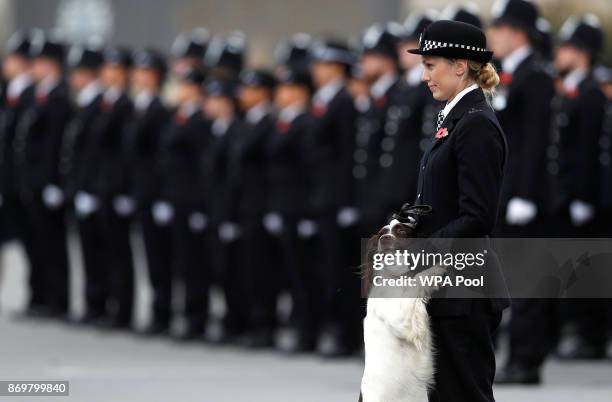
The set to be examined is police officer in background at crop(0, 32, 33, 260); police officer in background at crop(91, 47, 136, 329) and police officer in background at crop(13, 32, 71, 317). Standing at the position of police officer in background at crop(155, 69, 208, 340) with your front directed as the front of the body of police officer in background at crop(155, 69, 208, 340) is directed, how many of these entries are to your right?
3

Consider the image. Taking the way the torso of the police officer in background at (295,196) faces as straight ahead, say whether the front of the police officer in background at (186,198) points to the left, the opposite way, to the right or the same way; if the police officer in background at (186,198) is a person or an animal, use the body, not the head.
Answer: the same way

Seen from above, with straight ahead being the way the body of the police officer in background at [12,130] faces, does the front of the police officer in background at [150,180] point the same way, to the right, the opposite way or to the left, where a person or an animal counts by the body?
the same way

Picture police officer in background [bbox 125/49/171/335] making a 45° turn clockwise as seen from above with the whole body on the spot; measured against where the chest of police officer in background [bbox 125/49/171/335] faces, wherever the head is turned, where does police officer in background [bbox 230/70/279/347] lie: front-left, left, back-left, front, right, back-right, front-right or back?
back-left

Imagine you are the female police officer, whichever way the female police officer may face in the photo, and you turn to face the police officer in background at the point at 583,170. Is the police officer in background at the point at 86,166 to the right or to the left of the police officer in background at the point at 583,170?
left

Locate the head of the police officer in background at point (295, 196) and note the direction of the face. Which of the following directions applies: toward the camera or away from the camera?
toward the camera

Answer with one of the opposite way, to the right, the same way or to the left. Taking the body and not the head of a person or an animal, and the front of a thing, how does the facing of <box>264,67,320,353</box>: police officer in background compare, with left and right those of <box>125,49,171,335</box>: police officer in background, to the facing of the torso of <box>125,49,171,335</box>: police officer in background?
the same way

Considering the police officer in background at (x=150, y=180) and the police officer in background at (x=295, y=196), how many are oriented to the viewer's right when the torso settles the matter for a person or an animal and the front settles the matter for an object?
0

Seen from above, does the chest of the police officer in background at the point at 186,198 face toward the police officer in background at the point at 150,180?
no

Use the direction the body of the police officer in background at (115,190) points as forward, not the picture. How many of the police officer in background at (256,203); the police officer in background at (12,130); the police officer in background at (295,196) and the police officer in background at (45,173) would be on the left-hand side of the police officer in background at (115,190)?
2

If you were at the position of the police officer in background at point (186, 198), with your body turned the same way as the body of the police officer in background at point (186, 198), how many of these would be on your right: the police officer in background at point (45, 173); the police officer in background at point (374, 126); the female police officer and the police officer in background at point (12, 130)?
2

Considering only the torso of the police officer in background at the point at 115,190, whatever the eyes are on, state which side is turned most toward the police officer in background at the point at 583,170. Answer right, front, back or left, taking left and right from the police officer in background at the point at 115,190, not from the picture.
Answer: left

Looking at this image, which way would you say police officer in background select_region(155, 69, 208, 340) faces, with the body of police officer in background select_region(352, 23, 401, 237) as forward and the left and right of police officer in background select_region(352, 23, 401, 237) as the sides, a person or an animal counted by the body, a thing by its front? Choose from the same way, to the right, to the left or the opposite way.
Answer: the same way

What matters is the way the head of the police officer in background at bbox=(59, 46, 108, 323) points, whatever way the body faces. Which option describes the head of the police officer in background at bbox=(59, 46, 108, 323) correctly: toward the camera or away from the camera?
toward the camera
